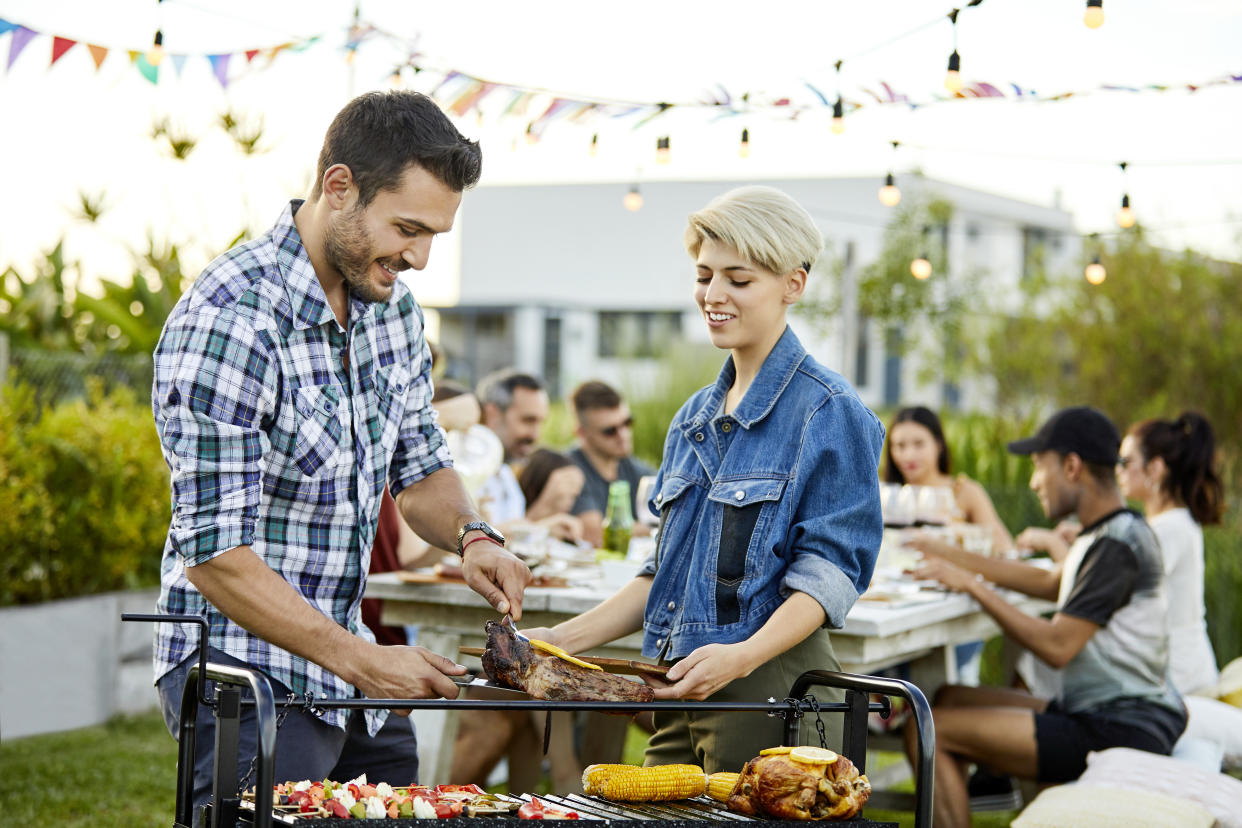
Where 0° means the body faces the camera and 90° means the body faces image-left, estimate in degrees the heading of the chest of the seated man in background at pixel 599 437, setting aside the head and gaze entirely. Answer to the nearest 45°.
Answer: approximately 315°

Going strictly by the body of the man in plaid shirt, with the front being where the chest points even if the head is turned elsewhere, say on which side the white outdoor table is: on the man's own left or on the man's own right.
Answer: on the man's own left

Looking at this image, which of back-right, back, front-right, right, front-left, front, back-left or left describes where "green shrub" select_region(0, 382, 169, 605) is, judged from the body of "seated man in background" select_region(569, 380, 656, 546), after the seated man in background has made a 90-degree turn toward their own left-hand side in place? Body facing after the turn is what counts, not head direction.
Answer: back-left

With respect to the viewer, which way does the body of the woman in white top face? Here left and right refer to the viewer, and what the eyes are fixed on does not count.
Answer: facing to the left of the viewer

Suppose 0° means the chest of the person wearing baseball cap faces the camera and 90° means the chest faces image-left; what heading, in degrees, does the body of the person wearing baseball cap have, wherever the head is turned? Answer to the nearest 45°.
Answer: approximately 90°

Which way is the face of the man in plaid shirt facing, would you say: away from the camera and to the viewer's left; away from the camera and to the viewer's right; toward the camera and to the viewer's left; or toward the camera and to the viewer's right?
toward the camera and to the viewer's right

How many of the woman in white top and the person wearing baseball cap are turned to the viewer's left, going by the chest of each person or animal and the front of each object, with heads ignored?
2

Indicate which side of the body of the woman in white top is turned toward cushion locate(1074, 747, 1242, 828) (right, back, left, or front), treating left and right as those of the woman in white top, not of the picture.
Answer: left

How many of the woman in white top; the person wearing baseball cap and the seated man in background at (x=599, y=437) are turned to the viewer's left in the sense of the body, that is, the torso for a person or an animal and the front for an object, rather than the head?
2
